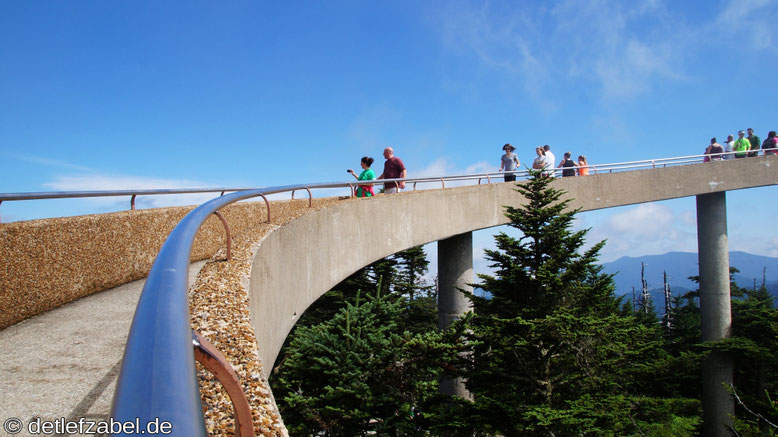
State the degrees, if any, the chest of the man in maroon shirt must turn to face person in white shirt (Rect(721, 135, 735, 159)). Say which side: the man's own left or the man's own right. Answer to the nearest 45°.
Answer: approximately 180°

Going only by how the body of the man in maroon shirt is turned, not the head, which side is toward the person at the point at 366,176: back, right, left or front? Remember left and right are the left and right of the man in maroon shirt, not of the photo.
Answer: front

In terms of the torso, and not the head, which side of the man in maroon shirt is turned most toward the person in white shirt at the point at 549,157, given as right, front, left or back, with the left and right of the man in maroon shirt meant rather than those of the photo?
back

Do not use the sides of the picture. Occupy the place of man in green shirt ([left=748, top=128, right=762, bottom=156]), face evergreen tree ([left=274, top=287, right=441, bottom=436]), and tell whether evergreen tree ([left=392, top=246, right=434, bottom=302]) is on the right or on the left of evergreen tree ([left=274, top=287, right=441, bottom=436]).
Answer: right

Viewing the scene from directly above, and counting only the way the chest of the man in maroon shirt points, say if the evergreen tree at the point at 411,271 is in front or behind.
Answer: behind

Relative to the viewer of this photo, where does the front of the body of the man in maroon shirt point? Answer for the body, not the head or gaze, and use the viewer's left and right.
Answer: facing the viewer and to the left of the viewer

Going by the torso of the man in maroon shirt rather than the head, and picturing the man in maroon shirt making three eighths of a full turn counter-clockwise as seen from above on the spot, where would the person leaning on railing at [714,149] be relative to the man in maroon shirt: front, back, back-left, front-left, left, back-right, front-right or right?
front-left

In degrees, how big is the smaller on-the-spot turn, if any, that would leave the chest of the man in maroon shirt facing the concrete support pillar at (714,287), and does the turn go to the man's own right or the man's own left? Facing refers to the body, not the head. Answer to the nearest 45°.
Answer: approximately 180°

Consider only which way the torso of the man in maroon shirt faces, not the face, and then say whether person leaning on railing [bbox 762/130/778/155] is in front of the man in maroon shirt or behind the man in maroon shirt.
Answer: behind

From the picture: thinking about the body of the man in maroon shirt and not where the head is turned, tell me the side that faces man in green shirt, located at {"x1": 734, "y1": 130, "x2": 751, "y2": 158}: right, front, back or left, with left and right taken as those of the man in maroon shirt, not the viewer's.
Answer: back

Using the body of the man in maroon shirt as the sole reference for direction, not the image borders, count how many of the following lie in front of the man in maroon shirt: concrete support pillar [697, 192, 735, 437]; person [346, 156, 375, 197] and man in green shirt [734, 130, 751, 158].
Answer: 1
